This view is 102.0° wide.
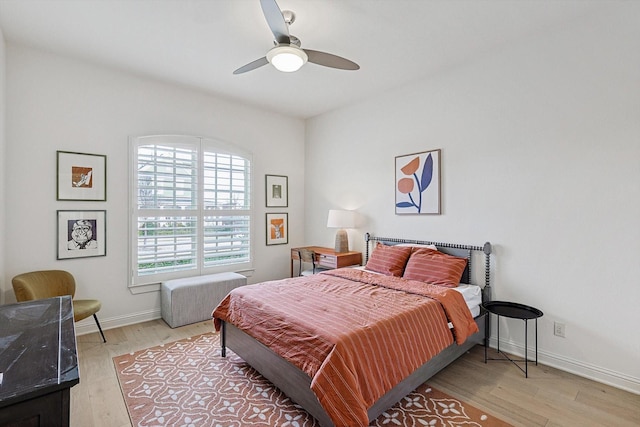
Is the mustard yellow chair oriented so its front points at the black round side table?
yes

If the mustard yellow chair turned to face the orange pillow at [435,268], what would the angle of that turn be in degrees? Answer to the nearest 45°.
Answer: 0° — it already faces it

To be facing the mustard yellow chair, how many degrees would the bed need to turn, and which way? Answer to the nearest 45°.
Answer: approximately 45° to its right

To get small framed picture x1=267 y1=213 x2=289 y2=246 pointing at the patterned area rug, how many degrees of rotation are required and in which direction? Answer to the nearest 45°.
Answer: approximately 45° to its right

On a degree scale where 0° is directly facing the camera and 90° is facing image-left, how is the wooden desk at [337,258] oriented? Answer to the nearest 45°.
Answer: approximately 45°

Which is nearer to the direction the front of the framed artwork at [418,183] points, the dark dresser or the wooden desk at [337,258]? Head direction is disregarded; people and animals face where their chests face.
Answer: the dark dresser

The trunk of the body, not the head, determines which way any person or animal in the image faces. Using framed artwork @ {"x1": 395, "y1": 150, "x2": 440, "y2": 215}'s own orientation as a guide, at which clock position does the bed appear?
The bed is roughly at 11 o'clock from the framed artwork.

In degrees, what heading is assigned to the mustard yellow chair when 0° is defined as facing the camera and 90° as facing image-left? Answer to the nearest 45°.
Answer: approximately 315°

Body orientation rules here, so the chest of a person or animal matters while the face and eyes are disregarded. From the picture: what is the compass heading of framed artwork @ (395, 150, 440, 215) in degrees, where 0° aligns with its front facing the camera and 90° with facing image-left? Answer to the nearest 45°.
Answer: approximately 45°

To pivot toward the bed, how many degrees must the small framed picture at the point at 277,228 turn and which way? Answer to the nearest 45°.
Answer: approximately 45° to its right
